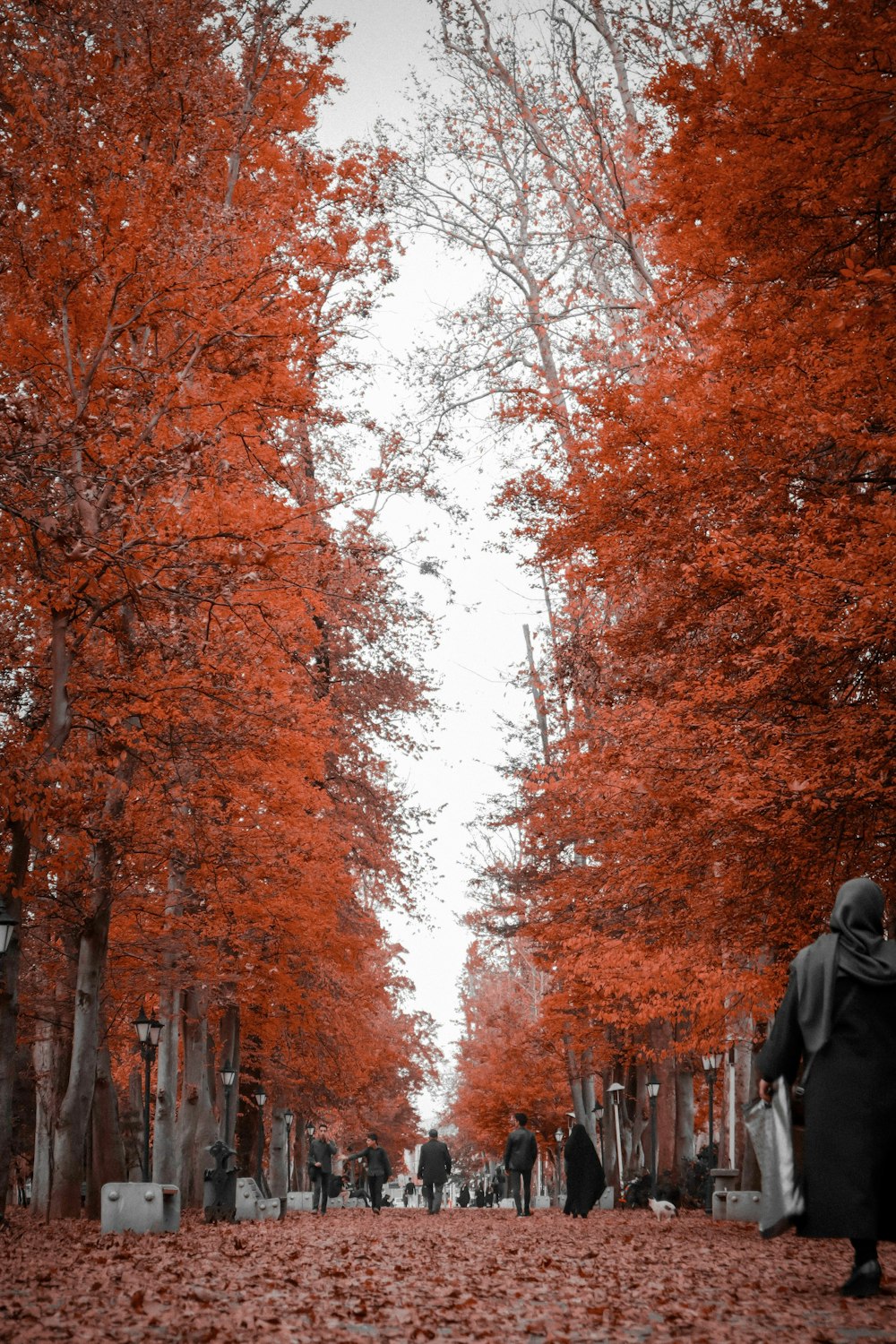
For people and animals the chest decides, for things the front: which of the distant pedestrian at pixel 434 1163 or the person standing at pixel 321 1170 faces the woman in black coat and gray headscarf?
the person standing

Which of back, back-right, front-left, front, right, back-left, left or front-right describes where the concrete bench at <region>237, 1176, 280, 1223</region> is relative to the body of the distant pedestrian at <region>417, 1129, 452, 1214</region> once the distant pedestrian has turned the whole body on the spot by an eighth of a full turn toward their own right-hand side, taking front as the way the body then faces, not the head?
back

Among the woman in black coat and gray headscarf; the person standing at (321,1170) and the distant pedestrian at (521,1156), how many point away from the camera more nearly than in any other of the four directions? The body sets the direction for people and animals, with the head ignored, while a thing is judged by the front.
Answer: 2

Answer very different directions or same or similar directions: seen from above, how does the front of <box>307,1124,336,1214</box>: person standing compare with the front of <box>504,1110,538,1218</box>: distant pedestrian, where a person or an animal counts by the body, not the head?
very different directions

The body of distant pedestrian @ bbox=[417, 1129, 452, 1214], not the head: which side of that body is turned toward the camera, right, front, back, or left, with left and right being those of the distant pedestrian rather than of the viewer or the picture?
back

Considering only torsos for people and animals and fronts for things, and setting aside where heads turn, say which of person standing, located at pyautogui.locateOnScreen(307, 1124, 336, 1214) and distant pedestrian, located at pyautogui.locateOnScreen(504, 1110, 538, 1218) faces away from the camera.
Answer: the distant pedestrian

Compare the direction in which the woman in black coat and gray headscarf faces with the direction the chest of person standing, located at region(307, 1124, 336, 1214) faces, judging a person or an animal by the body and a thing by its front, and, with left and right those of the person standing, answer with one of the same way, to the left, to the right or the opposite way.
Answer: the opposite way

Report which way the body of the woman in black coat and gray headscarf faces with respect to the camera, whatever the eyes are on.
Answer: away from the camera

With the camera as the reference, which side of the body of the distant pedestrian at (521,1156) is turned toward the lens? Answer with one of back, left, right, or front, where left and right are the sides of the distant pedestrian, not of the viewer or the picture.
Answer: back
